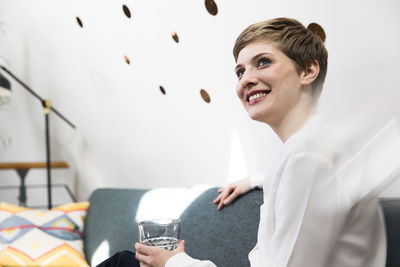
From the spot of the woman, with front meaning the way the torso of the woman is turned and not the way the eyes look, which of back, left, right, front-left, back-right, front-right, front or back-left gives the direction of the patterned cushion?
front-right

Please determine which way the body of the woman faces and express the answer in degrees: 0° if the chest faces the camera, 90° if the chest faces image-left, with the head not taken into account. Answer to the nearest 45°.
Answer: approximately 90°

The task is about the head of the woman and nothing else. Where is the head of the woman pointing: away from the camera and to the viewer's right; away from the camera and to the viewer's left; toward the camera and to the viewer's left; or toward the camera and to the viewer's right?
toward the camera and to the viewer's left
